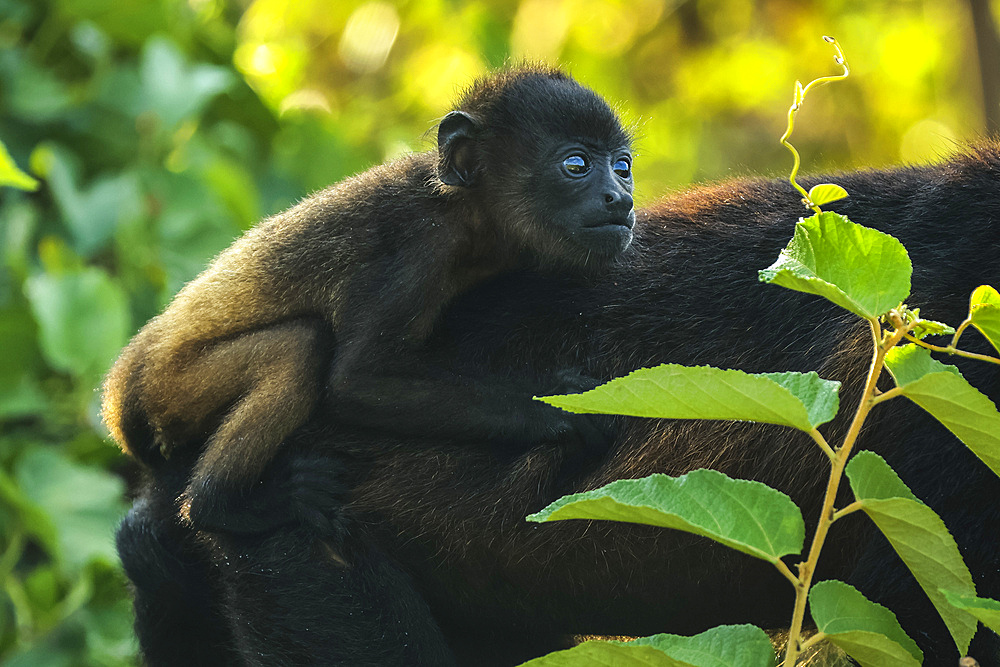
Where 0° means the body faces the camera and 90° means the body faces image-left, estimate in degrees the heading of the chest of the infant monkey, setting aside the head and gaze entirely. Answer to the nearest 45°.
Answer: approximately 270°

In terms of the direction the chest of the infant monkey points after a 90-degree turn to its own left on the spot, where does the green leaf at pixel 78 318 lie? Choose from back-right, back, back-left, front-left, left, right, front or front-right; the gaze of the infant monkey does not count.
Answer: front-left

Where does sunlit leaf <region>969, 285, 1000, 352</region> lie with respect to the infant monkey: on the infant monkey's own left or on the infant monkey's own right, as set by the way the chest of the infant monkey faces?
on the infant monkey's own right

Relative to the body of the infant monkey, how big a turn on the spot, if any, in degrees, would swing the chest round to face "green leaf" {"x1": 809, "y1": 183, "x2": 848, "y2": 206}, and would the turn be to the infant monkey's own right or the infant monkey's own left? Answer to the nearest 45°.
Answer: approximately 45° to the infant monkey's own right

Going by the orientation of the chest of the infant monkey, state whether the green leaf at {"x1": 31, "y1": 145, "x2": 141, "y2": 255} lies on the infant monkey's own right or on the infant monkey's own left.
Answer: on the infant monkey's own left

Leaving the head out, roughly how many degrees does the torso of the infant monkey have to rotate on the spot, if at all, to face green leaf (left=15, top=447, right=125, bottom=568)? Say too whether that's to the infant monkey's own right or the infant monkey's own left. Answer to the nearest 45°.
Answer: approximately 135° to the infant monkey's own left

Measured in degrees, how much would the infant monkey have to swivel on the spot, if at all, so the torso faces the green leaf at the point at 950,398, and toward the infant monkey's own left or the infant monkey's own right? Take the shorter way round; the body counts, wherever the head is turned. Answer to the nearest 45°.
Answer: approximately 45° to the infant monkey's own right
